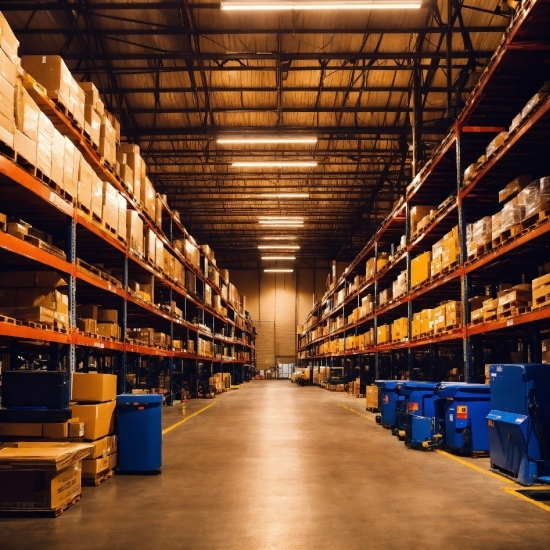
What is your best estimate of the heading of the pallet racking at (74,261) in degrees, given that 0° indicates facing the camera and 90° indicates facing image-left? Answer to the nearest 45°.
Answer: approximately 270°

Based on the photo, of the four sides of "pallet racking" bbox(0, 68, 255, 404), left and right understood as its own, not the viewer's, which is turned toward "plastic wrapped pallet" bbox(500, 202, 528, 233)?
front

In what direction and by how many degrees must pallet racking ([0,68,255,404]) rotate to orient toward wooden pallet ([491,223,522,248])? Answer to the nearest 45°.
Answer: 0° — it already faces it

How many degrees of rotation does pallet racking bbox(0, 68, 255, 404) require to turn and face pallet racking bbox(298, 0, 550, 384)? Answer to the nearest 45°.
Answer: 0° — it already faces it

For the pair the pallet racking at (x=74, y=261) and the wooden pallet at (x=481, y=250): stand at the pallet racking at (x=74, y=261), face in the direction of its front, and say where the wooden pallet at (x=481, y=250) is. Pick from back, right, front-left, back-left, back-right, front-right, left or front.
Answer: front

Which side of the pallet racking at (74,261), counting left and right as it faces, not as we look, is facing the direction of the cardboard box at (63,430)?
right

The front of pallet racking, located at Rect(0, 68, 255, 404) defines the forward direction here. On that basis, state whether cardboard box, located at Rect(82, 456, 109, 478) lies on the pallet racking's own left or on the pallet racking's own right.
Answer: on the pallet racking's own right

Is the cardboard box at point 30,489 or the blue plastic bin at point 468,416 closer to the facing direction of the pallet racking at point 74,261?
the blue plastic bin

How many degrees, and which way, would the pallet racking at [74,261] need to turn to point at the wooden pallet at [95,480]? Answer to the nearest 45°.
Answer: approximately 90° to its right

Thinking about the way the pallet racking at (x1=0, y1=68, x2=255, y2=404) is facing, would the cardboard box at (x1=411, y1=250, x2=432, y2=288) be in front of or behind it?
in front
